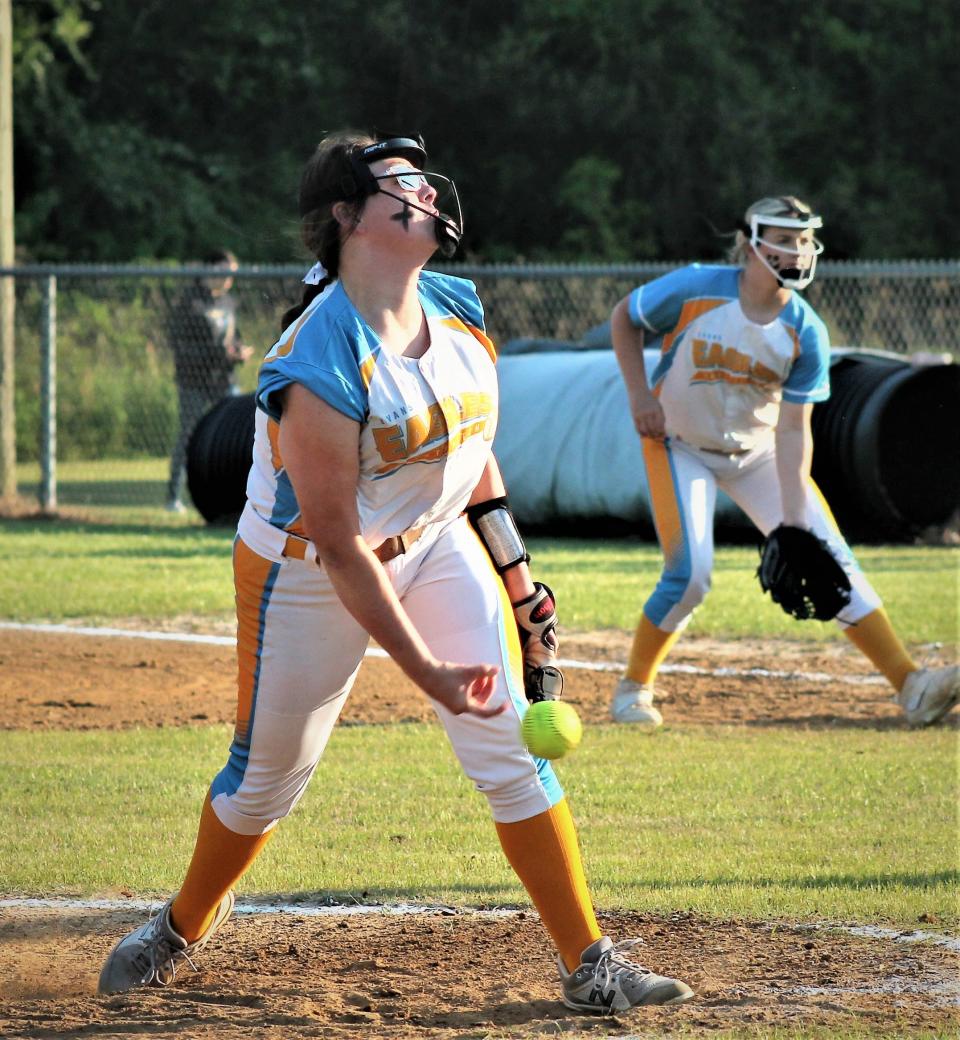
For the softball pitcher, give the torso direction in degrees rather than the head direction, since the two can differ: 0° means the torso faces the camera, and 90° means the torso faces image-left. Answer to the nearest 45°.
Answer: approximately 315°

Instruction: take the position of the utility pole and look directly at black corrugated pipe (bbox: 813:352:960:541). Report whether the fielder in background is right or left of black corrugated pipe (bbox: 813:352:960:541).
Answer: right

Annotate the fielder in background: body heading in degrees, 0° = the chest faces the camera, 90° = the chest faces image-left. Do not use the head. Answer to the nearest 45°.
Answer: approximately 315°

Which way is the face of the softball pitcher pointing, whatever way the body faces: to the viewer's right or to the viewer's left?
to the viewer's right

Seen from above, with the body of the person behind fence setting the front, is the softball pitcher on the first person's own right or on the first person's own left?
on the first person's own right

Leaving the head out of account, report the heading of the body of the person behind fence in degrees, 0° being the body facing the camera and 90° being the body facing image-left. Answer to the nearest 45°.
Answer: approximately 270°

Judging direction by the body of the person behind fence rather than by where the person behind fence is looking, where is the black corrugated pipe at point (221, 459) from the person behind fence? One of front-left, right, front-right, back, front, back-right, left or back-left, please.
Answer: right

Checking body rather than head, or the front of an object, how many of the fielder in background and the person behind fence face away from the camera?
0
